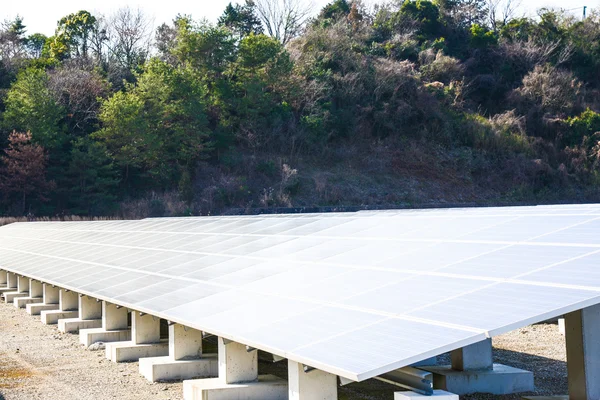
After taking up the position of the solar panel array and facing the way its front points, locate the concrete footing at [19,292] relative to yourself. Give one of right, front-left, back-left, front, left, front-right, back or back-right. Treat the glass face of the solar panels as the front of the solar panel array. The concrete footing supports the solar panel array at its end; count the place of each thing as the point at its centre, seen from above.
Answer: right

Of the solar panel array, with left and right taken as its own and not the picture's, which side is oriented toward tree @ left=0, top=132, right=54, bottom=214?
right

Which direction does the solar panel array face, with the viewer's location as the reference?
facing the viewer and to the left of the viewer
